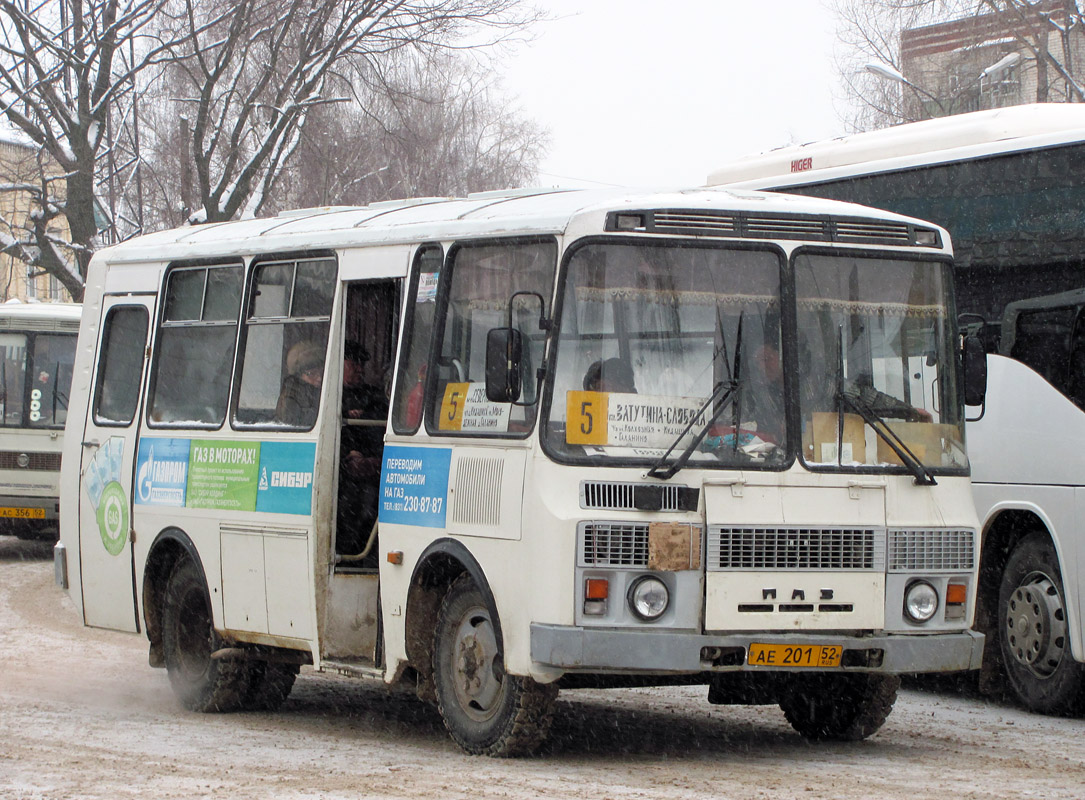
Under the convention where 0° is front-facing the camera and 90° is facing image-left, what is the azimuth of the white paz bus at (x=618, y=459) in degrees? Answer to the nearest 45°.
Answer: approximately 315°

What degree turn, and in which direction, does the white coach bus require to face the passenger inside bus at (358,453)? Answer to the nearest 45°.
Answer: approximately 90° to its right

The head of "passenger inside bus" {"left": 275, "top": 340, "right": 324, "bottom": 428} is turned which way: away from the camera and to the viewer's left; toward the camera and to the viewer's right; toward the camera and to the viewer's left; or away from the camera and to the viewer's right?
toward the camera and to the viewer's right

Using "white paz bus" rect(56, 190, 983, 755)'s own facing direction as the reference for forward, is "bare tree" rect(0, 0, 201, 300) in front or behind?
behind
